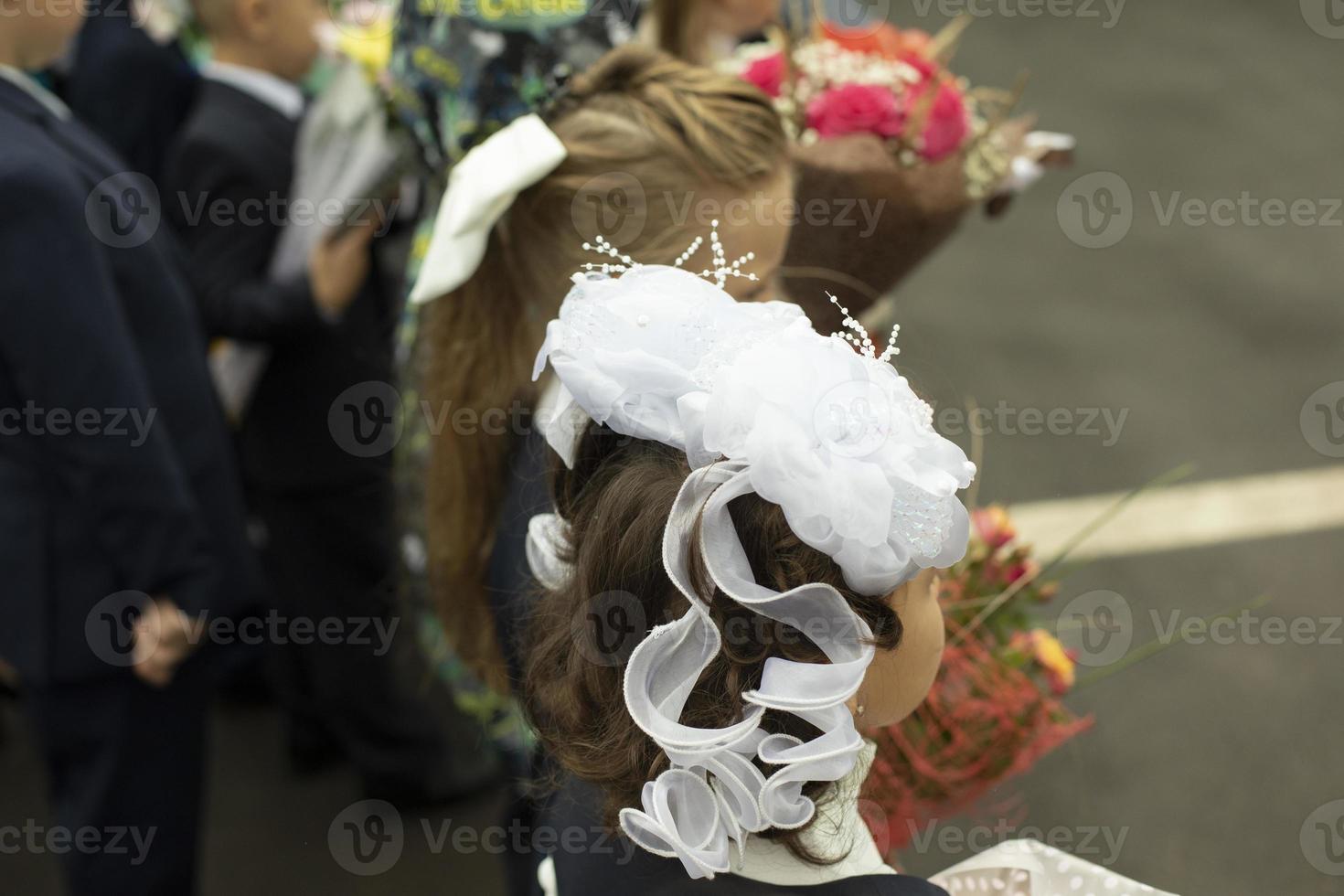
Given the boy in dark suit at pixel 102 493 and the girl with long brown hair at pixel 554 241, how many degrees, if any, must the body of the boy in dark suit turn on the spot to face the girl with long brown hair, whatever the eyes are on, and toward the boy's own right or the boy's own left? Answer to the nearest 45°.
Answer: approximately 45° to the boy's own right

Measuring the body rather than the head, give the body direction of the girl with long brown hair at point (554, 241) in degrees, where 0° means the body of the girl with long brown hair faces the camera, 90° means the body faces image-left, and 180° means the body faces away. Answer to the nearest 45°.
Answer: approximately 270°

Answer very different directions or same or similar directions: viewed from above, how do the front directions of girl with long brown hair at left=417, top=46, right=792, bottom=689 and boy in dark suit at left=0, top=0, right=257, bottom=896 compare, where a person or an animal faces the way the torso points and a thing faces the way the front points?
same or similar directions

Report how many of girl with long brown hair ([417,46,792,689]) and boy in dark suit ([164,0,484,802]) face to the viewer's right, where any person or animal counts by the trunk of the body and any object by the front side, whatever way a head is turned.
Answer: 2

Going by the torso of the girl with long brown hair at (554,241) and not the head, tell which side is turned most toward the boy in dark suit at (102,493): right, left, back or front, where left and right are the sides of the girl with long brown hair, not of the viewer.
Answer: back

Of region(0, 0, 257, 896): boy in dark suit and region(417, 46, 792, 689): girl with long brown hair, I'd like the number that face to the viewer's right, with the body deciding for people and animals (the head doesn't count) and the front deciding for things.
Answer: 2

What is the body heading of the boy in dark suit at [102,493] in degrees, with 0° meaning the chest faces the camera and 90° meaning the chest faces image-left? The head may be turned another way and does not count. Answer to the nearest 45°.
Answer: approximately 270°

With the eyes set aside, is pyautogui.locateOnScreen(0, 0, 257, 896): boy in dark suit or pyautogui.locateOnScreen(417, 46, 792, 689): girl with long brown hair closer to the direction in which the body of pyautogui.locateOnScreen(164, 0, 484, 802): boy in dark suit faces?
the girl with long brown hair

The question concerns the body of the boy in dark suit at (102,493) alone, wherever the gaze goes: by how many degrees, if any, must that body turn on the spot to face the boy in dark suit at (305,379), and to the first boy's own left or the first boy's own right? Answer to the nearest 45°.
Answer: approximately 45° to the first boy's own left

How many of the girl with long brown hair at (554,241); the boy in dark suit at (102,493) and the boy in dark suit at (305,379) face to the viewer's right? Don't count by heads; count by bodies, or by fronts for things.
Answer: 3

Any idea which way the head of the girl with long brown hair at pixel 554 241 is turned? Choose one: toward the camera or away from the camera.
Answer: away from the camera

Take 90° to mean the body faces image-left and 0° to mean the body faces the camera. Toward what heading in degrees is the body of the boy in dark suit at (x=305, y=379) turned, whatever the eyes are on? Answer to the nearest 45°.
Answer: approximately 270°

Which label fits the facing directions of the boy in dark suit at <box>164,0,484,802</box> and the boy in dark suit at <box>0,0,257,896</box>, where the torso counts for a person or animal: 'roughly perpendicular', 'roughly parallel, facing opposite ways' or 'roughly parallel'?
roughly parallel
